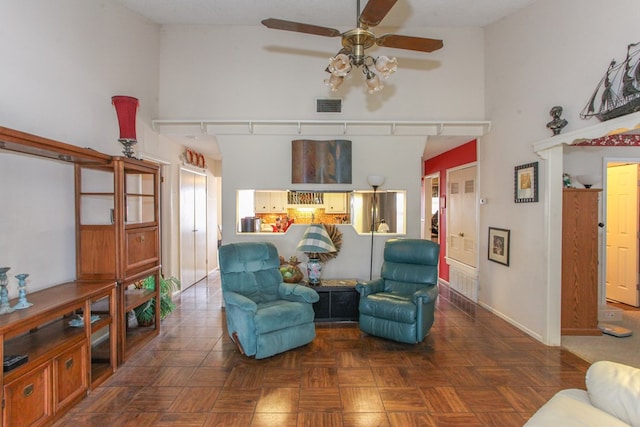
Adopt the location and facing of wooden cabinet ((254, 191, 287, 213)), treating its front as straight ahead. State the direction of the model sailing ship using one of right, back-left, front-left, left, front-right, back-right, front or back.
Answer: front-left

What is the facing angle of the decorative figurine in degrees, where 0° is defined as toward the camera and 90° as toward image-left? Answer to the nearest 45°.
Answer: approximately 45°

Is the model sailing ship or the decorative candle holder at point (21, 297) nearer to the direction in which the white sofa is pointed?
the decorative candle holder

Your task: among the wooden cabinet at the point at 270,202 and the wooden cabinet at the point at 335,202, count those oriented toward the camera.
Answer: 2

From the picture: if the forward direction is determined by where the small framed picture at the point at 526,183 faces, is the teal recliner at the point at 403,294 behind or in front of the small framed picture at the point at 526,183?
in front

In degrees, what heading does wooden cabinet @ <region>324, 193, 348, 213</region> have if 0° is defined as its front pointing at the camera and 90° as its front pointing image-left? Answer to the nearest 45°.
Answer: approximately 0°

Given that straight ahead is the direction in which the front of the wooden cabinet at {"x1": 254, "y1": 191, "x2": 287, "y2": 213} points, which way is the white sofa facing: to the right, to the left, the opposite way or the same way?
to the right

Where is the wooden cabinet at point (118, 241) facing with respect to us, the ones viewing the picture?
facing the viewer and to the right of the viewer

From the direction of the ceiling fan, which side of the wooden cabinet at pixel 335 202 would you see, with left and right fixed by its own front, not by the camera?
front

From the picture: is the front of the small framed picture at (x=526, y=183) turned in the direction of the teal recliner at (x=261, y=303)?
yes

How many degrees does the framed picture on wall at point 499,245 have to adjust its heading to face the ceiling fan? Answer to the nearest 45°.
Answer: approximately 45° to its left

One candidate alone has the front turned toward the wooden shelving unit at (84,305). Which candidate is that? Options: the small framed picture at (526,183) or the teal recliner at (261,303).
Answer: the small framed picture

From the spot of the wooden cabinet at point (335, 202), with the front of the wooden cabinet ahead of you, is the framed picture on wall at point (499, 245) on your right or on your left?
on your left

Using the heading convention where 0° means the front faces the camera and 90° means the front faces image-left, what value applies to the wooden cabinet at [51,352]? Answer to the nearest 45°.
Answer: approximately 315°

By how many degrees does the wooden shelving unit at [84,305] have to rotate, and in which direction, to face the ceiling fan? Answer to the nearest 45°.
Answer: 0° — it already faces it

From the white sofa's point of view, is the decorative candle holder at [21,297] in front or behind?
in front
